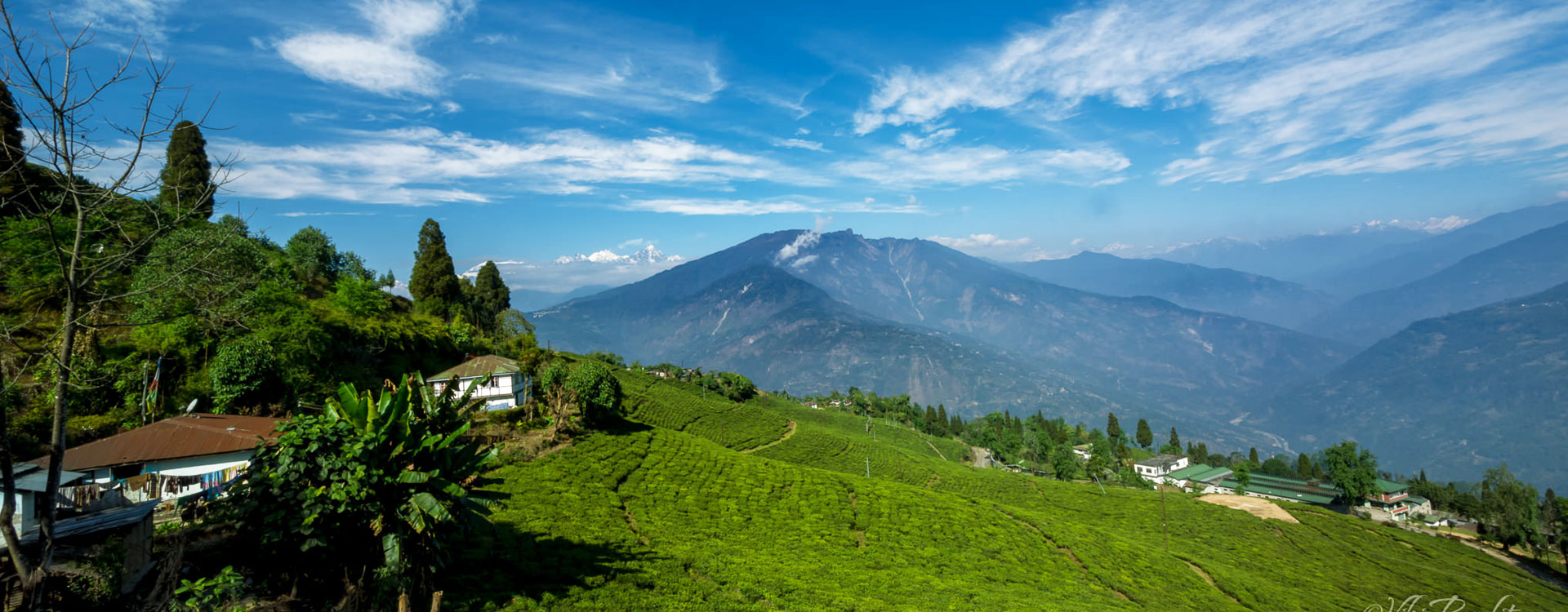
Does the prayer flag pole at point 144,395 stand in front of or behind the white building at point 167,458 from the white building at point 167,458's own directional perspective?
behind

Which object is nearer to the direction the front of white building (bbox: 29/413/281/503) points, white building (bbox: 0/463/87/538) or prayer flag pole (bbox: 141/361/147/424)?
the white building

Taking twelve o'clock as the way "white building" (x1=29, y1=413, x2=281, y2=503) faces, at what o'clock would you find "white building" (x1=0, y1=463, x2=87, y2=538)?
"white building" (x1=0, y1=463, x2=87, y2=538) is roughly at 2 o'clock from "white building" (x1=29, y1=413, x2=281, y2=503).

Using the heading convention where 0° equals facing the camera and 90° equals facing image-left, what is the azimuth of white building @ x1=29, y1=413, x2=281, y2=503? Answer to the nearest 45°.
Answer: approximately 315°

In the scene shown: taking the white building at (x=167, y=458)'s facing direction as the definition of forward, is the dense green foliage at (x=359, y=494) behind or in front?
in front

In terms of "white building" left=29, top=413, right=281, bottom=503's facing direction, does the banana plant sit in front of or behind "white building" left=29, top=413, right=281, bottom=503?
in front
